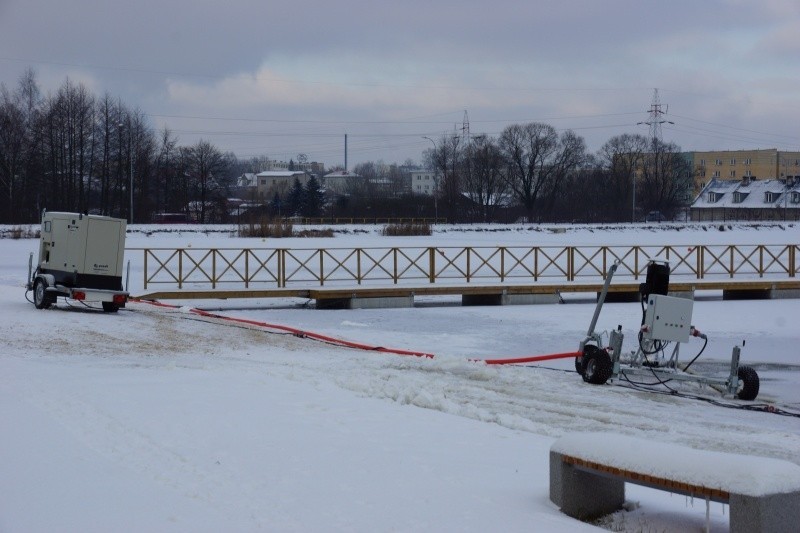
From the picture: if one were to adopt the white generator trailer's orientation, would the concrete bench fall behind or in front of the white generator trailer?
behind

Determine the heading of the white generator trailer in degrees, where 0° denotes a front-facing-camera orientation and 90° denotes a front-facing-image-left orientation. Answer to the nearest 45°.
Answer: approximately 135°

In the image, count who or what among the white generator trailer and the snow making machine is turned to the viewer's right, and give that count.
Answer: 0

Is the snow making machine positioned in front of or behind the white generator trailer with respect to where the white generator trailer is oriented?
behind

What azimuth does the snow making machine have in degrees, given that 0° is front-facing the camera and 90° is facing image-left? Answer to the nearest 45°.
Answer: approximately 0°
